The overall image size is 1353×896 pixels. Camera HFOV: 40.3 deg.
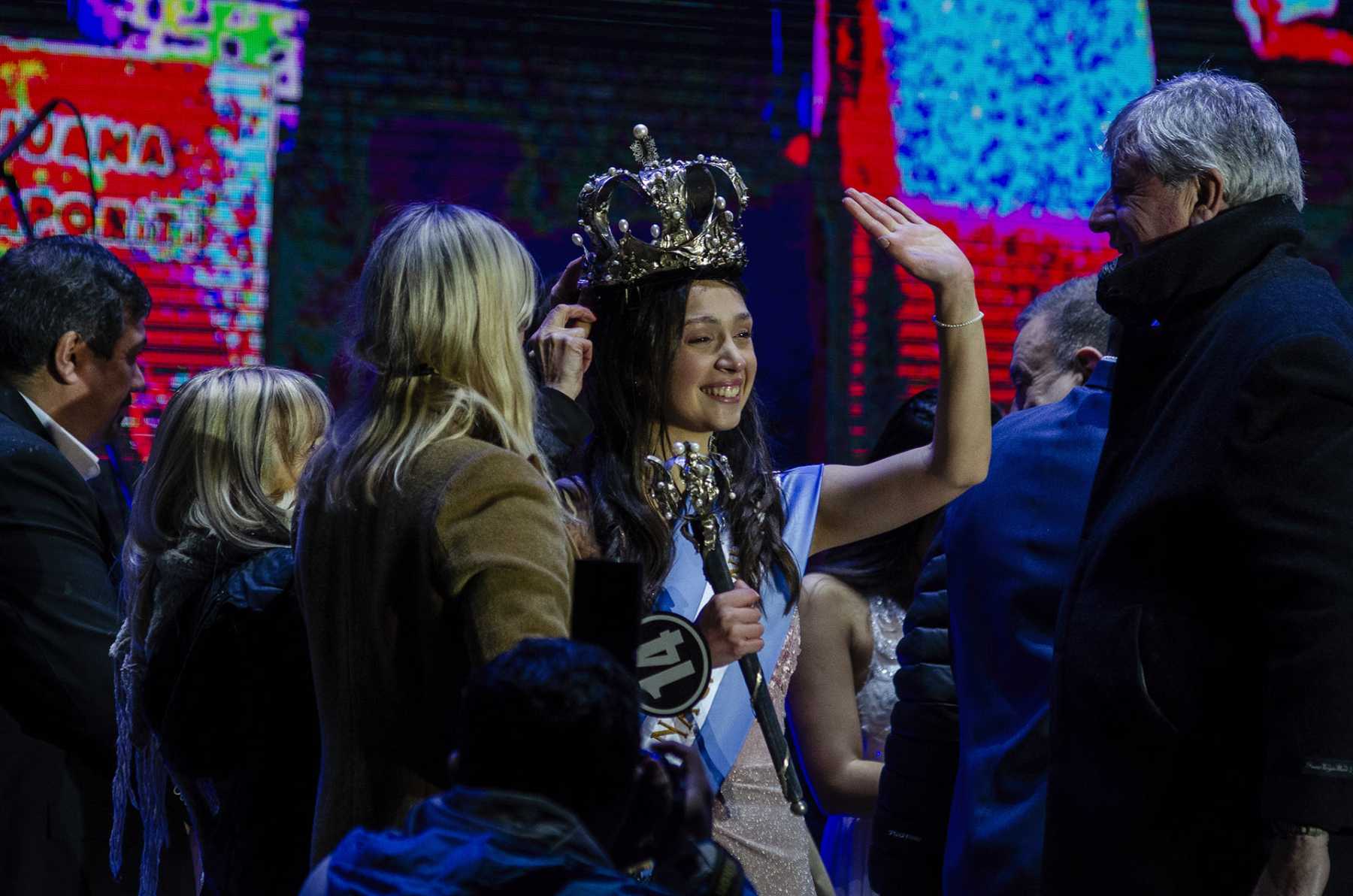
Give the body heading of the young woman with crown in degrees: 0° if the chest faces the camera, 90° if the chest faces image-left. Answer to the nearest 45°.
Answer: approximately 315°

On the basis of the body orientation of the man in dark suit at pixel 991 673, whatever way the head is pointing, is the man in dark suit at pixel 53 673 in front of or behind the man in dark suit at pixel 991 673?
in front

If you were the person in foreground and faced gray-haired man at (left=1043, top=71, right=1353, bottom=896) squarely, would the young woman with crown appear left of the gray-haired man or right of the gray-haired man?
left

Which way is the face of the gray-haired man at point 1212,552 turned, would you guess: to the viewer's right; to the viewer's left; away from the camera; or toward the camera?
to the viewer's left

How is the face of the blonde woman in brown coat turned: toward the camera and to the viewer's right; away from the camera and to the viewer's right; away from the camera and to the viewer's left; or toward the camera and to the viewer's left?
away from the camera and to the viewer's right

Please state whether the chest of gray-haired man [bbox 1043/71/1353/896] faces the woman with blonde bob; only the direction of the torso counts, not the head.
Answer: yes

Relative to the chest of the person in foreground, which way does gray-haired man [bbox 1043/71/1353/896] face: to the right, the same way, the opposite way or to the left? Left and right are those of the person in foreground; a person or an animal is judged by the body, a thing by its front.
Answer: to the left

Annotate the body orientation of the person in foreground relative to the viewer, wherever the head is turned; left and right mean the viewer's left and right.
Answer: facing away from the viewer and to the right of the viewer

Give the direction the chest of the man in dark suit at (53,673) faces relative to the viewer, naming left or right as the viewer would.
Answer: facing to the right of the viewer

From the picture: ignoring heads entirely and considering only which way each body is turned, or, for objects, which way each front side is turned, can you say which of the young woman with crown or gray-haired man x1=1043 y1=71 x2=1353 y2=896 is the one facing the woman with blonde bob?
the gray-haired man

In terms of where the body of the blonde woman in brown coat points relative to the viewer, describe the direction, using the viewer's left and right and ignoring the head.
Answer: facing away from the viewer and to the right of the viewer

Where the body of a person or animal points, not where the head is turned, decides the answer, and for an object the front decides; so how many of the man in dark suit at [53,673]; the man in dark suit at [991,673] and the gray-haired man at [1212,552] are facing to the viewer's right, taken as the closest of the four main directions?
1

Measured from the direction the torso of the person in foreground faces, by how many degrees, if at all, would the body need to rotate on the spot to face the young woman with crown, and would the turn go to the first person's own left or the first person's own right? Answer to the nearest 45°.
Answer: approximately 45° to the first person's own left

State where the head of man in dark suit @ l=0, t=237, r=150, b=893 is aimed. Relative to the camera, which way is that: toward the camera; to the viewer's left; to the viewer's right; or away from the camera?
to the viewer's right

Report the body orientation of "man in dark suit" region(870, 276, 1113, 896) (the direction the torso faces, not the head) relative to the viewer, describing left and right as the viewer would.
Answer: facing away from the viewer and to the left of the viewer

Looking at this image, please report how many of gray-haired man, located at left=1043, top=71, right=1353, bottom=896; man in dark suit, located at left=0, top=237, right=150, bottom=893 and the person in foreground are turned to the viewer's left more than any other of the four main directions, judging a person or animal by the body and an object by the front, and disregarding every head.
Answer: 1
